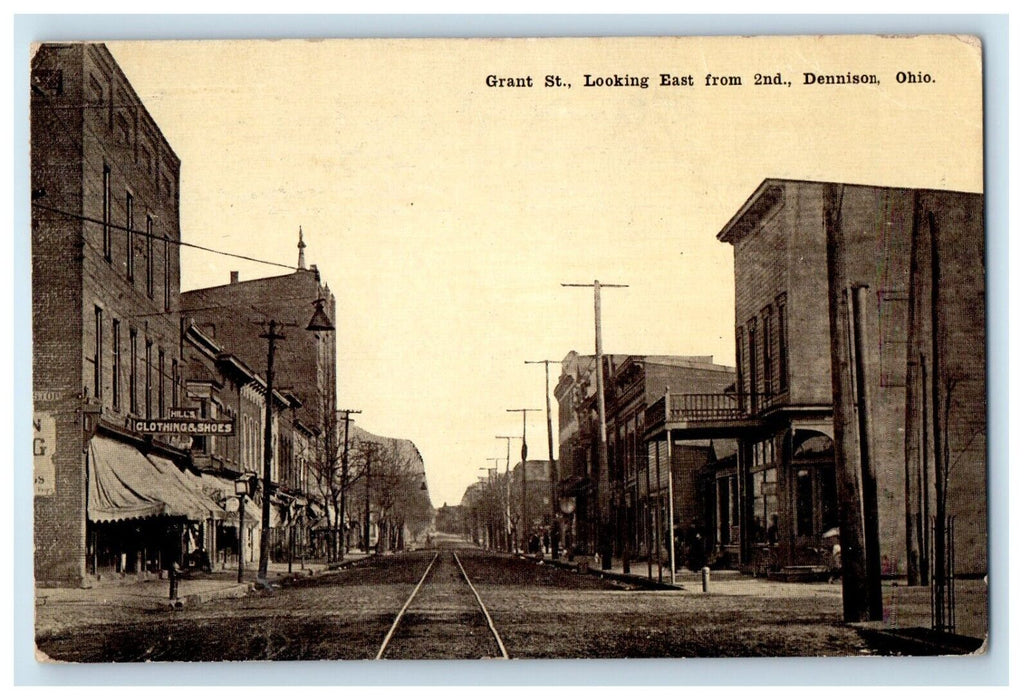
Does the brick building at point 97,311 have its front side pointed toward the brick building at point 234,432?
no

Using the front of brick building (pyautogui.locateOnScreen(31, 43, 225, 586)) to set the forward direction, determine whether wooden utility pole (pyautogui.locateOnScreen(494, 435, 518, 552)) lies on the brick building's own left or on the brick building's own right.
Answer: on the brick building's own left

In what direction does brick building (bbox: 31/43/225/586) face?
to the viewer's right

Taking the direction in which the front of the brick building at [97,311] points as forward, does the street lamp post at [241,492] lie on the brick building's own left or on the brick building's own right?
on the brick building's own left

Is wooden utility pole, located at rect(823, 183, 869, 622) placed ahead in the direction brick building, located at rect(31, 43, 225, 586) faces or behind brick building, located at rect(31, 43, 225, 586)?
ahead

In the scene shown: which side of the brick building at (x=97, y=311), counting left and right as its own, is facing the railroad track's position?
front
